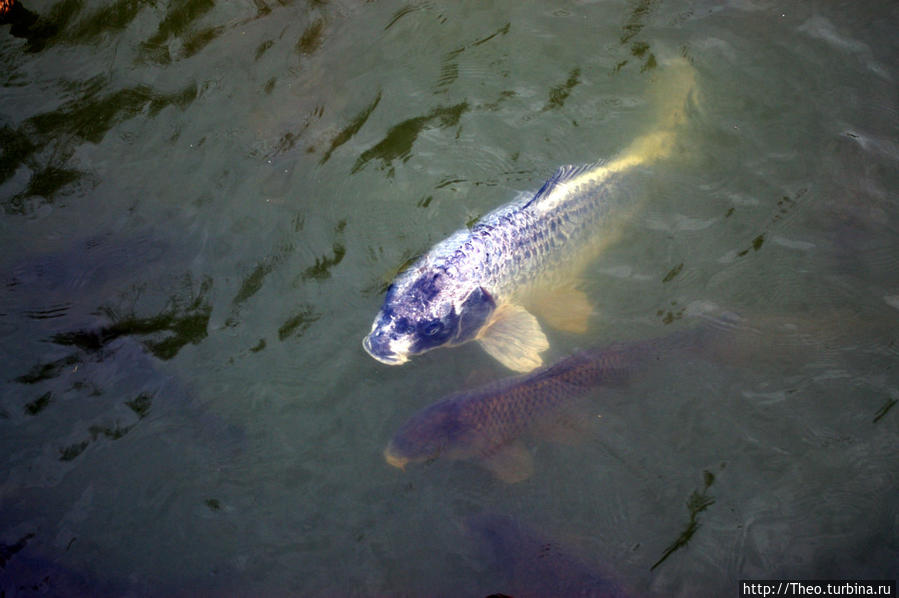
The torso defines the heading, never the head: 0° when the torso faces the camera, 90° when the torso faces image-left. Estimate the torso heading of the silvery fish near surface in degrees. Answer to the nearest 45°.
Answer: approximately 45°

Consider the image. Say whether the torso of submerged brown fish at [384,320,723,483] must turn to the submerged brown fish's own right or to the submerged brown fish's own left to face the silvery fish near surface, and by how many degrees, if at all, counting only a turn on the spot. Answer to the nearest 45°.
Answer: approximately 135° to the submerged brown fish's own right

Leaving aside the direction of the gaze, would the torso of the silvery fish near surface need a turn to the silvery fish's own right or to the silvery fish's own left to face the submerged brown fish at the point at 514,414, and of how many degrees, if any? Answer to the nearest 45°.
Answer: approximately 45° to the silvery fish's own left

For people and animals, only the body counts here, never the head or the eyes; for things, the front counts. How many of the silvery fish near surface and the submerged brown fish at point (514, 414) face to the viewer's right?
0

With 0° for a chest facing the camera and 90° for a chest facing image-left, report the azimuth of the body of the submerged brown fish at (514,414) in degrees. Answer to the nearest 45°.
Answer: approximately 45°
